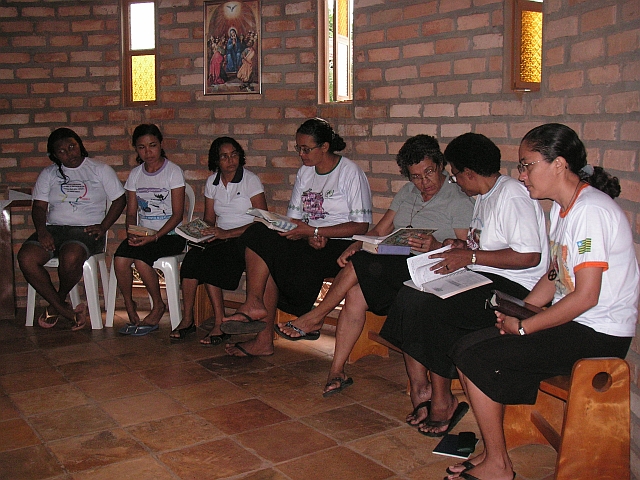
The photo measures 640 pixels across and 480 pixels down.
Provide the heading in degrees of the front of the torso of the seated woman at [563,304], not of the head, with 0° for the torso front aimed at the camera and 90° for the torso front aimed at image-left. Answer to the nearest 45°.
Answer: approximately 90°

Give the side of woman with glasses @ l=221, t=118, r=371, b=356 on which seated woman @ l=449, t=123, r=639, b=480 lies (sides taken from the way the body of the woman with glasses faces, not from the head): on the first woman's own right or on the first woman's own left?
on the first woman's own left

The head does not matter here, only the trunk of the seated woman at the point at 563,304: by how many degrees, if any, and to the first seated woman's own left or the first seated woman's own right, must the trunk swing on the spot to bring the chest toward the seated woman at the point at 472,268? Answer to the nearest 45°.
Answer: approximately 45° to the first seated woman's own right

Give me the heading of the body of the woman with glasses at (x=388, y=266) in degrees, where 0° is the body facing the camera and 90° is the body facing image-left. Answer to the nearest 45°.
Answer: approximately 45°

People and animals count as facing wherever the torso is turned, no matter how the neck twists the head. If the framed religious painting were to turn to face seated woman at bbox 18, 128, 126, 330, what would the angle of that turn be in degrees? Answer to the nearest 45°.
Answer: approximately 90° to its right

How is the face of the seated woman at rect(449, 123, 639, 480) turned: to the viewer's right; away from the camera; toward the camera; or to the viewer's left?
to the viewer's left

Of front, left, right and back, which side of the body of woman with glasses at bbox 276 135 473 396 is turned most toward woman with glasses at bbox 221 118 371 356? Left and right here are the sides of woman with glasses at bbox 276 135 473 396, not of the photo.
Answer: right

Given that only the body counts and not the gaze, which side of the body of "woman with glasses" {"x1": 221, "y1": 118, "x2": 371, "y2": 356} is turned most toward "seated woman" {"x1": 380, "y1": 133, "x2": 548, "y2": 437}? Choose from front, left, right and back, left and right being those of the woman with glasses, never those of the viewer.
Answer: left

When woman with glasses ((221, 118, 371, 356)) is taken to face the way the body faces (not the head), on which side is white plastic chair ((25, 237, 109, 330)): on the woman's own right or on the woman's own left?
on the woman's own right
